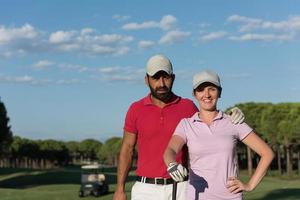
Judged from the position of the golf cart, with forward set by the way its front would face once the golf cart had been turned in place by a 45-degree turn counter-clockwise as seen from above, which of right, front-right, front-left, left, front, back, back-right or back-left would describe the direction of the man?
front

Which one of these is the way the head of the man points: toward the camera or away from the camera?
toward the camera

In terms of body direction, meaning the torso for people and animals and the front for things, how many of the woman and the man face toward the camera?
2

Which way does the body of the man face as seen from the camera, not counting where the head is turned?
toward the camera

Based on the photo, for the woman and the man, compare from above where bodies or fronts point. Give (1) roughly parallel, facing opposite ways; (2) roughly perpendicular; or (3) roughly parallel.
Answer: roughly parallel

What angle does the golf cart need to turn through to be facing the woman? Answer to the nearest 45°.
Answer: approximately 45° to its left

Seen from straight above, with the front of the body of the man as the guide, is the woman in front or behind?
in front

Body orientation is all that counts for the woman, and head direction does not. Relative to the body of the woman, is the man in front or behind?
behind

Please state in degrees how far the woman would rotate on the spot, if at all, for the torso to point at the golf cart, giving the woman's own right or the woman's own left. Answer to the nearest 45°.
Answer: approximately 180°

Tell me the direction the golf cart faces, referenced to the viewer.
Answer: facing the viewer and to the left of the viewer

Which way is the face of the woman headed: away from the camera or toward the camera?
toward the camera
